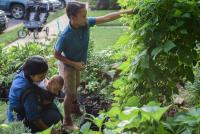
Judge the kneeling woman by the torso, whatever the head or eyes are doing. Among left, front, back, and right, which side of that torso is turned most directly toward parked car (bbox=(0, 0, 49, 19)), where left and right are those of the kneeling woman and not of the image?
left

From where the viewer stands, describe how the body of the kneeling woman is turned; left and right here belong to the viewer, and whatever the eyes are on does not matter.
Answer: facing to the right of the viewer

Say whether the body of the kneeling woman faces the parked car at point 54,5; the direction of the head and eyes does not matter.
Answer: no

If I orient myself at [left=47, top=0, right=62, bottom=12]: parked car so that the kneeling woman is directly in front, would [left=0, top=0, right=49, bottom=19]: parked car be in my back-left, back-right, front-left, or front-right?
front-right

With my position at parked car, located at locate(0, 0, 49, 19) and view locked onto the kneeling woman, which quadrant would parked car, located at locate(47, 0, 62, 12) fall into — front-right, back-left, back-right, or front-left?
back-left

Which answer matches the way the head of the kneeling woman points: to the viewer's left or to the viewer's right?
to the viewer's right
